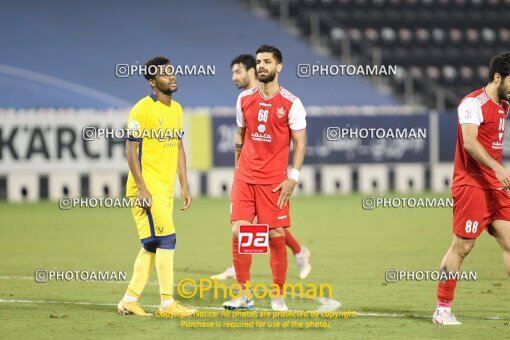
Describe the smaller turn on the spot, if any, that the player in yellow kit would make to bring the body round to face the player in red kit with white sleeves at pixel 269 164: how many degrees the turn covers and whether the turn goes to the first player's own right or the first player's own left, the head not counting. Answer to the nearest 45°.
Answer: approximately 45° to the first player's own left

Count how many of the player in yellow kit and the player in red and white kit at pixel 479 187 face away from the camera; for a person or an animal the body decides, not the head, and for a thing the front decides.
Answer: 0

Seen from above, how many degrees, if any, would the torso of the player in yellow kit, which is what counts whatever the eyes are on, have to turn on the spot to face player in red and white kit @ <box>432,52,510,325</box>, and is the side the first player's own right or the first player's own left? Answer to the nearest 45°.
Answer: approximately 45° to the first player's own left

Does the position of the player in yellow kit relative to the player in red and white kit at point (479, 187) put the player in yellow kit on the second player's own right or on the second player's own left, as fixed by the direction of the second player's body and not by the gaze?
on the second player's own right

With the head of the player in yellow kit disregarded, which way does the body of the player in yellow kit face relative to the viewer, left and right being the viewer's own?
facing the viewer and to the right of the viewer
